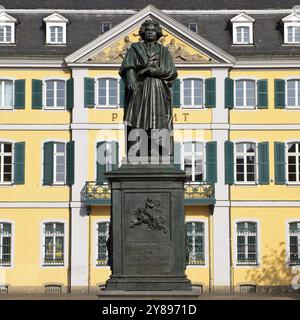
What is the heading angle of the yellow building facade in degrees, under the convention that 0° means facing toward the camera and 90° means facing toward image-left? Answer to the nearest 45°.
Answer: approximately 0°
